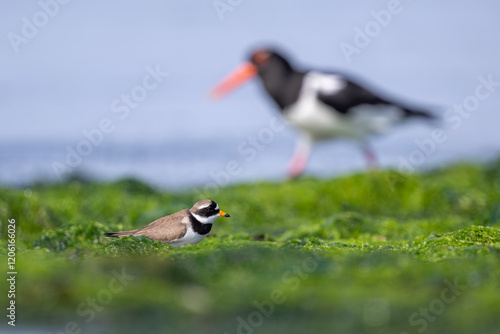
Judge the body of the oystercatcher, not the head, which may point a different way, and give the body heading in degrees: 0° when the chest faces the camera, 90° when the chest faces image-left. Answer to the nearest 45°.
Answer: approximately 90°

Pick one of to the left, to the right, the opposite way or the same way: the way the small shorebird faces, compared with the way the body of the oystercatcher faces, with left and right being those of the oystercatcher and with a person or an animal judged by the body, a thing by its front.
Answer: the opposite way

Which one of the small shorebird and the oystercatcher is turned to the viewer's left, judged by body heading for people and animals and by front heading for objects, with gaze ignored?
the oystercatcher

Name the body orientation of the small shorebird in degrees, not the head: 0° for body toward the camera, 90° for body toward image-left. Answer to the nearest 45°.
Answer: approximately 270°

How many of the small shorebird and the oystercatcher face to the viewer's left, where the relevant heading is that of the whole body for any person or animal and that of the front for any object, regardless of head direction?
1

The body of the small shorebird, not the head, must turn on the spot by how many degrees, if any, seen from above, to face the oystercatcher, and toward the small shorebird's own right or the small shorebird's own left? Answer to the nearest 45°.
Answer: approximately 45° to the small shorebird's own left

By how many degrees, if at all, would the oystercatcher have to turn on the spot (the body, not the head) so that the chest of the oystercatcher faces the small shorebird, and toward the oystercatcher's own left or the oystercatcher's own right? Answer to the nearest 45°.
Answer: approximately 90° to the oystercatcher's own left
